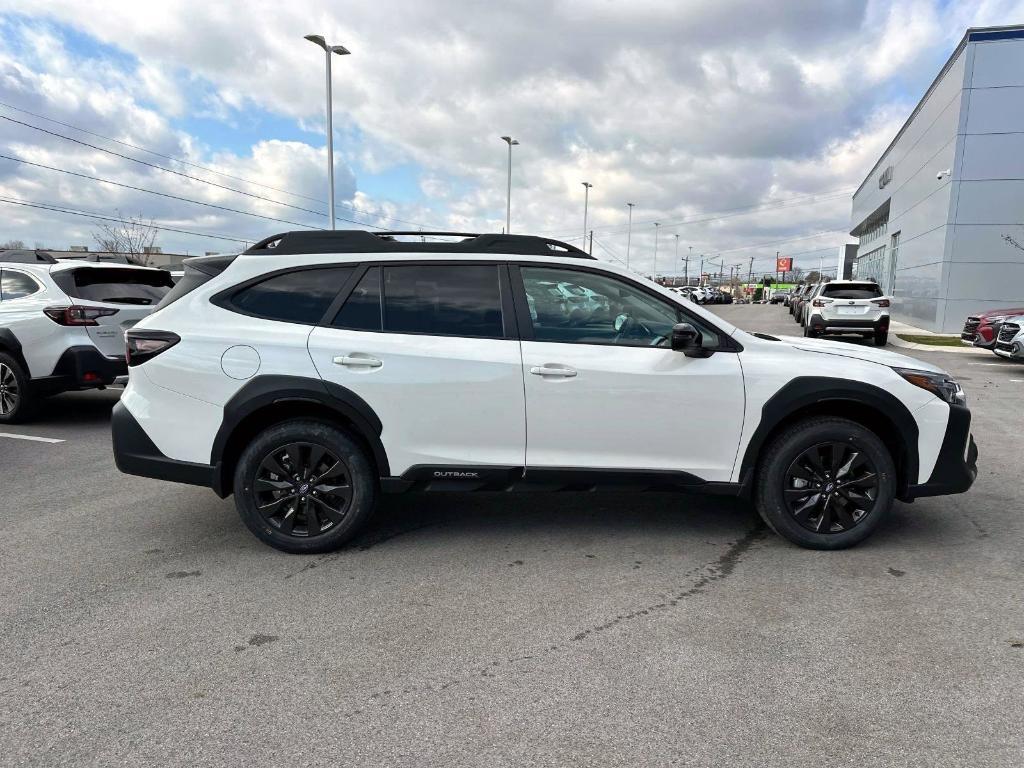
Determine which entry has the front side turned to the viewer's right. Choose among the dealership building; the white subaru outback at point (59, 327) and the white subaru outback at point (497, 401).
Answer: the white subaru outback at point (497, 401)

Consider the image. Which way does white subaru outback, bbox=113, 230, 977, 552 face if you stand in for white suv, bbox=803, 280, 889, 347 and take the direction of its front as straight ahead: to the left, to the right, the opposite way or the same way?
to the right

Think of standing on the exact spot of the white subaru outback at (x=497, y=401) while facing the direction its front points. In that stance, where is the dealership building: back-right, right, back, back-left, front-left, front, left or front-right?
front-left

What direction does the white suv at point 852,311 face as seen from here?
away from the camera

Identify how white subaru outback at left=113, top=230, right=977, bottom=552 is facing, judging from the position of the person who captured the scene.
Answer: facing to the right of the viewer

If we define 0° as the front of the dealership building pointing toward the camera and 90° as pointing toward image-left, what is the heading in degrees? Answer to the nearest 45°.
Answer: approximately 90°

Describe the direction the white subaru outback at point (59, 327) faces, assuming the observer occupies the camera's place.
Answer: facing away from the viewer and to the left of the viewer

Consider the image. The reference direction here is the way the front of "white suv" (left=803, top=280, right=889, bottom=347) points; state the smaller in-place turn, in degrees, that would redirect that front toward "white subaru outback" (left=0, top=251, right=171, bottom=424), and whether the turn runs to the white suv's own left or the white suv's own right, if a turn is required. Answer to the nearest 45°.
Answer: approximately 135° to the white suv's own left

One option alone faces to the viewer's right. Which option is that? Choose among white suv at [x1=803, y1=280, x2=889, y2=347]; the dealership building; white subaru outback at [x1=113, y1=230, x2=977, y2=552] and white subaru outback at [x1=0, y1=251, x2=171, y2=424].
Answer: white subaru outback at [x1=113, y1=230, x2=977, y2=552]

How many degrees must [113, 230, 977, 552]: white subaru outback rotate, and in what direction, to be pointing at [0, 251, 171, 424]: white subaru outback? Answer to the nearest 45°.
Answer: approximately 135° to its left
